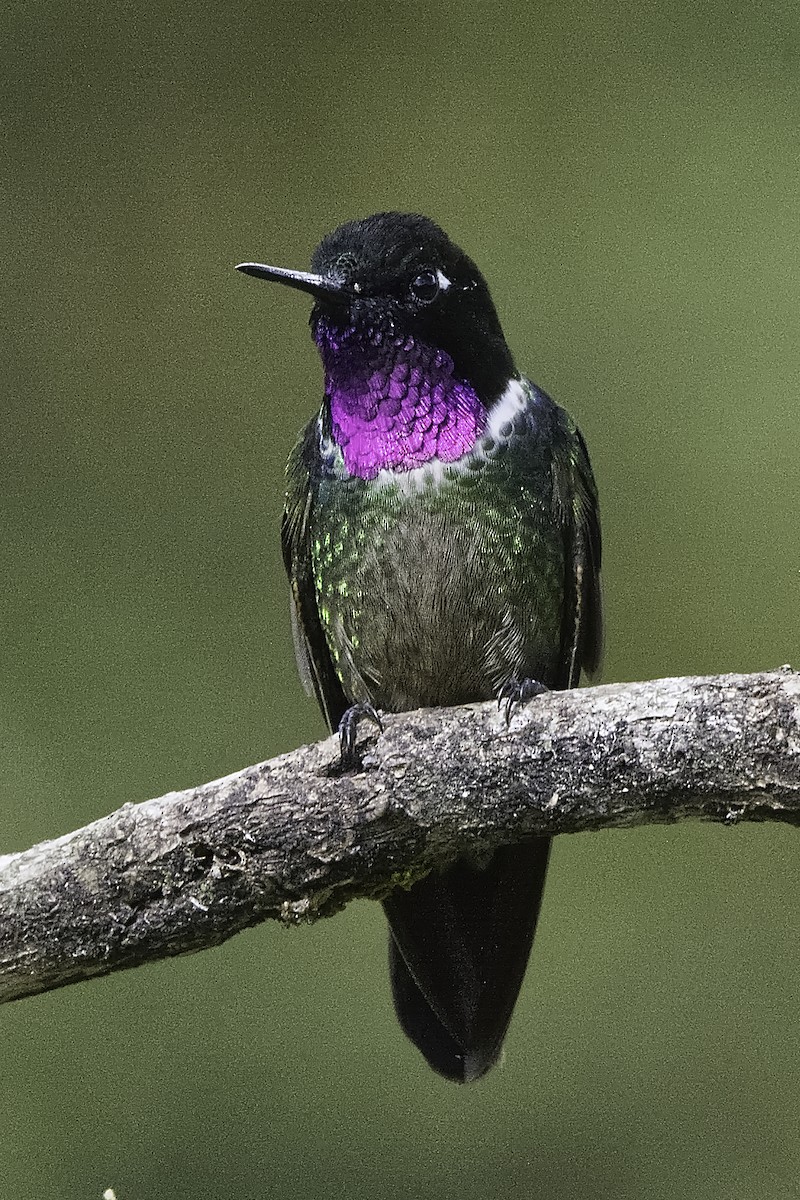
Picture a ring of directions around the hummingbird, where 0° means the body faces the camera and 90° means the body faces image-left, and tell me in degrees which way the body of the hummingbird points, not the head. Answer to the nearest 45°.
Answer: approximately 0°
